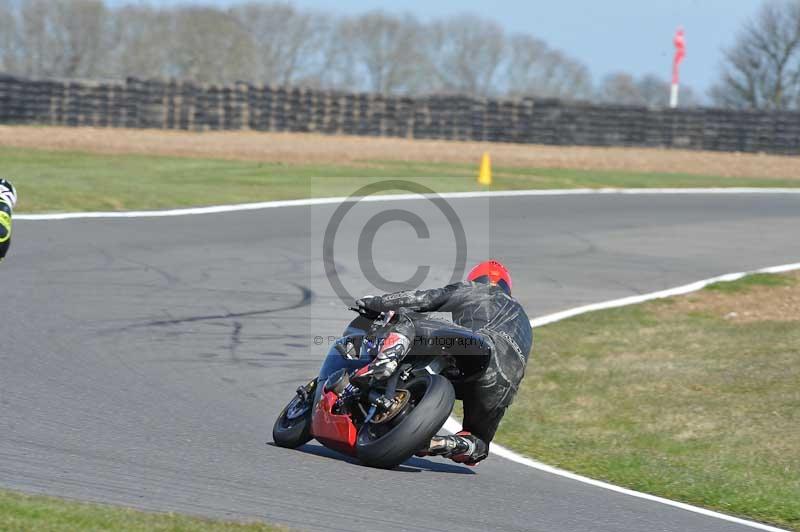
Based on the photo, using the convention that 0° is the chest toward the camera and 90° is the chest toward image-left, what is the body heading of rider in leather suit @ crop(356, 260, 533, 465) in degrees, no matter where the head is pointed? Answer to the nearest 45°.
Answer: approximately 135°

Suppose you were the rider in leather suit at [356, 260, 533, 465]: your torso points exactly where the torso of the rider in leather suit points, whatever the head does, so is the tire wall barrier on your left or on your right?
on your right

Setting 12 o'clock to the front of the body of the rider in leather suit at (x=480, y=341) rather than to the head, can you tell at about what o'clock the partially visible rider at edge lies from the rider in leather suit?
The partially visible rider at edge is roughly at 11 o'clock from the rider in leather suit.
